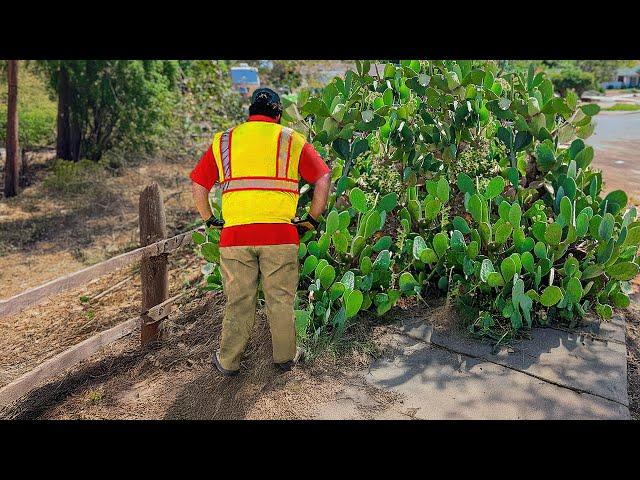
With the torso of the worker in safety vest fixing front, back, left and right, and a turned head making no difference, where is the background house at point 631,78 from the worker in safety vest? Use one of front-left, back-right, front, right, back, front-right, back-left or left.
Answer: front-right

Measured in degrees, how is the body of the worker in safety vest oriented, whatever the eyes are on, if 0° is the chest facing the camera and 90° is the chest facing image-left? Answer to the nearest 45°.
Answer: approximately 180°

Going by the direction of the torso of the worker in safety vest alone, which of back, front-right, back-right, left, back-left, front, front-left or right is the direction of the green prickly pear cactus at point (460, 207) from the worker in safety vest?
front-right

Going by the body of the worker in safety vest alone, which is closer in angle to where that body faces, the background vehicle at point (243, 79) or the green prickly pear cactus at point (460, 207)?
the background vehicle

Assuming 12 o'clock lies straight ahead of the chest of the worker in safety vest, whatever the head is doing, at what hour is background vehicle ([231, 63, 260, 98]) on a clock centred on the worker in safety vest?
The background vehicle is roughly at 12 o'clock from the worker in safety vest.
